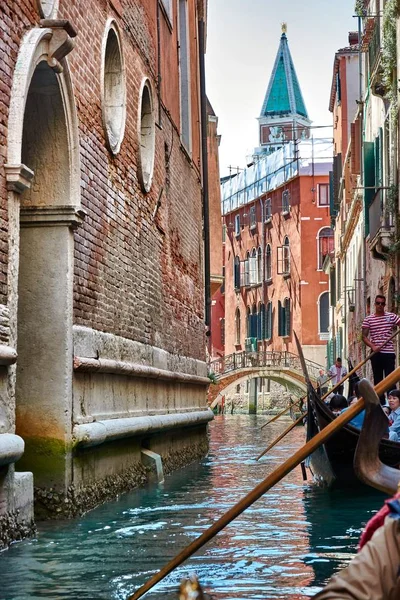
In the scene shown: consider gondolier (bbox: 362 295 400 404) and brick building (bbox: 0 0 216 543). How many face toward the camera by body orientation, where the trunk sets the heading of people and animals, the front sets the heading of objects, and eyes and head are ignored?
1

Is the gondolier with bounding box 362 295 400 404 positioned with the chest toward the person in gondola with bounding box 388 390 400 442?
yes

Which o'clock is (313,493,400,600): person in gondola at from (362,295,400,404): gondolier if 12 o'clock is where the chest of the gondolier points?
The person in gondola is roughly at 12 o'clock from the gondolier.

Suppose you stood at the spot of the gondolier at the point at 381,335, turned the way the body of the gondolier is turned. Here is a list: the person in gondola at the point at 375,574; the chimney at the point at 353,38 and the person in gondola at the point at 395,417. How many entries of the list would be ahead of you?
2

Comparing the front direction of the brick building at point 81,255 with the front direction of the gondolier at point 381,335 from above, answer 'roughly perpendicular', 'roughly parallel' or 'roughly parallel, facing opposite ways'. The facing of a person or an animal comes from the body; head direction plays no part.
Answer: roughly perpendicular

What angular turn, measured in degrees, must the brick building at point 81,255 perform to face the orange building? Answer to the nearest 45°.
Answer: approximately 90° to its left

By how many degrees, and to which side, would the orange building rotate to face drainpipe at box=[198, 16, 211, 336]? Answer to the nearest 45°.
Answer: approximately 45° to its left

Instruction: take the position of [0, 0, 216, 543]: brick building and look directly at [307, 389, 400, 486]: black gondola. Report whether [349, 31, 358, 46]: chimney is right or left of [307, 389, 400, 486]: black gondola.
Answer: left

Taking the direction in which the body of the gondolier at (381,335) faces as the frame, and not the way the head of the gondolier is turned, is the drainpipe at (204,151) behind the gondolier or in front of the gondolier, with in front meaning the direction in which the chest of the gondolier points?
behind

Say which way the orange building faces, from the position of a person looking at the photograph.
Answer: facing the viewer and to the left of the viewer

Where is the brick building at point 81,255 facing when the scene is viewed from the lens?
facing to the right of the viewer

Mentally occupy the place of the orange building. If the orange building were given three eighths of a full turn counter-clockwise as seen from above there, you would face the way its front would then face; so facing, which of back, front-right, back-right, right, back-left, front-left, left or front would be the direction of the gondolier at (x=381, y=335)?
right
